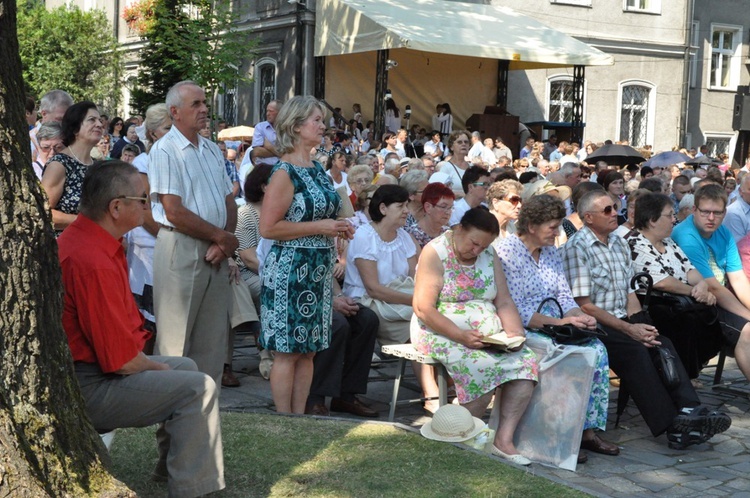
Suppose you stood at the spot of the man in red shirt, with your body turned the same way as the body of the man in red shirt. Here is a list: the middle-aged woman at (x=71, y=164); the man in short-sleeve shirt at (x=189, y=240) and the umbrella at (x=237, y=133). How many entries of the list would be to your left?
3

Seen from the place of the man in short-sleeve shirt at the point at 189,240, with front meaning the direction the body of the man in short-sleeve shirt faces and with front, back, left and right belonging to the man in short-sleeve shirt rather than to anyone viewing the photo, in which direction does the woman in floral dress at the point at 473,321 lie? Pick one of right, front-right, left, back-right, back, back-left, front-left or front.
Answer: front-left

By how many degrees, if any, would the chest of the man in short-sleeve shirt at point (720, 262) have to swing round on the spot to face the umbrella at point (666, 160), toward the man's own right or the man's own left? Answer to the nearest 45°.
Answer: approximately 135° to the man's own left

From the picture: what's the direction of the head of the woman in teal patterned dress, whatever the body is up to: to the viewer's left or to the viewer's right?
to the viewer's right

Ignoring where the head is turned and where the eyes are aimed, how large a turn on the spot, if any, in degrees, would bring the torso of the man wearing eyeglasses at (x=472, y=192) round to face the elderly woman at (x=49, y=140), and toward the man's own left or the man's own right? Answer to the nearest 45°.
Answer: approximately 135° to the man's own right

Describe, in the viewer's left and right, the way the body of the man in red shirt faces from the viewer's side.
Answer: facing to the right of the viewer

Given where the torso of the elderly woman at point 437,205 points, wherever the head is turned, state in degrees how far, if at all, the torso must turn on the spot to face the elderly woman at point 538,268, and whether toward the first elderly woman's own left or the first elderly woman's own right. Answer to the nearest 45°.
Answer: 0° — they already face them

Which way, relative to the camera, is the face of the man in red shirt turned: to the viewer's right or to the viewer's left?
to the viewer's right

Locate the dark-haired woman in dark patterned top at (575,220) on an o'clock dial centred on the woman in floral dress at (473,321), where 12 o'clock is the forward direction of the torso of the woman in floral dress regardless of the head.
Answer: The dark-haired woman in dark patterned top is roughly at 8 o'clock from the woman in floral dress.

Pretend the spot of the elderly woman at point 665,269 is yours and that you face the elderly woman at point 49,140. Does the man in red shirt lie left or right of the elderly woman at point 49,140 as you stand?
left

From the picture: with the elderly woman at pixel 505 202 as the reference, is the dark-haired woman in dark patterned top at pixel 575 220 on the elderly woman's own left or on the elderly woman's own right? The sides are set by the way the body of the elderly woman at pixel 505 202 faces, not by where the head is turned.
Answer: on the elderly woman's own left

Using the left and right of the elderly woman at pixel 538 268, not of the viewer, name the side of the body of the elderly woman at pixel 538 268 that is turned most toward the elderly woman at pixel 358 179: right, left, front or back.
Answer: back
